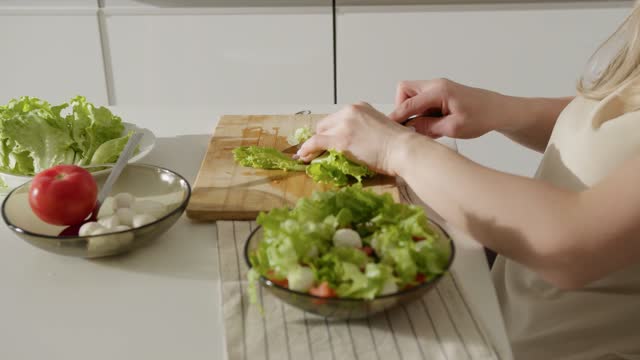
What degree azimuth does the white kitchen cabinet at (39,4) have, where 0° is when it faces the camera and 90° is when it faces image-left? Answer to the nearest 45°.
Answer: approximately 0°

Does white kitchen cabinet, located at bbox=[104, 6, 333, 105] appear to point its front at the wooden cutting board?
yes

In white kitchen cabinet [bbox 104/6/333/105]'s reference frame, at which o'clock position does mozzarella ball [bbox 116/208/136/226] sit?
The mozzarella ball is roughly at 12 o'clock from the white kitchen cabinet.

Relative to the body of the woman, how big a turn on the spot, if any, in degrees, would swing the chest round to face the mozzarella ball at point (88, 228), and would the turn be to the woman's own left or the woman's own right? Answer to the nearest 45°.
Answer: approximately 45° to the woman's own left

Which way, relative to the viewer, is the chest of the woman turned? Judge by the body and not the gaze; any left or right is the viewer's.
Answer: facing to the left of the viewer

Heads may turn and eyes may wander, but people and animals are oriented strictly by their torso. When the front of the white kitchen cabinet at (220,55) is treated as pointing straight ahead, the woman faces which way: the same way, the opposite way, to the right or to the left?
to the right

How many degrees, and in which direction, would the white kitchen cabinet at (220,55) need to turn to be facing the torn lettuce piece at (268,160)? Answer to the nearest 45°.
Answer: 0° — it already faces it

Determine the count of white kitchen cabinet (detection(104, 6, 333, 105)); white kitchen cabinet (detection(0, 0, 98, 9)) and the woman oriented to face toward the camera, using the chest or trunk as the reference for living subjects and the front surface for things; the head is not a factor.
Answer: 2

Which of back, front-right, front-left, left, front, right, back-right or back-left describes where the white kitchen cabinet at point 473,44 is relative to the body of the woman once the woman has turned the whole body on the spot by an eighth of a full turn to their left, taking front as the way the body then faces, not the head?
back-right
